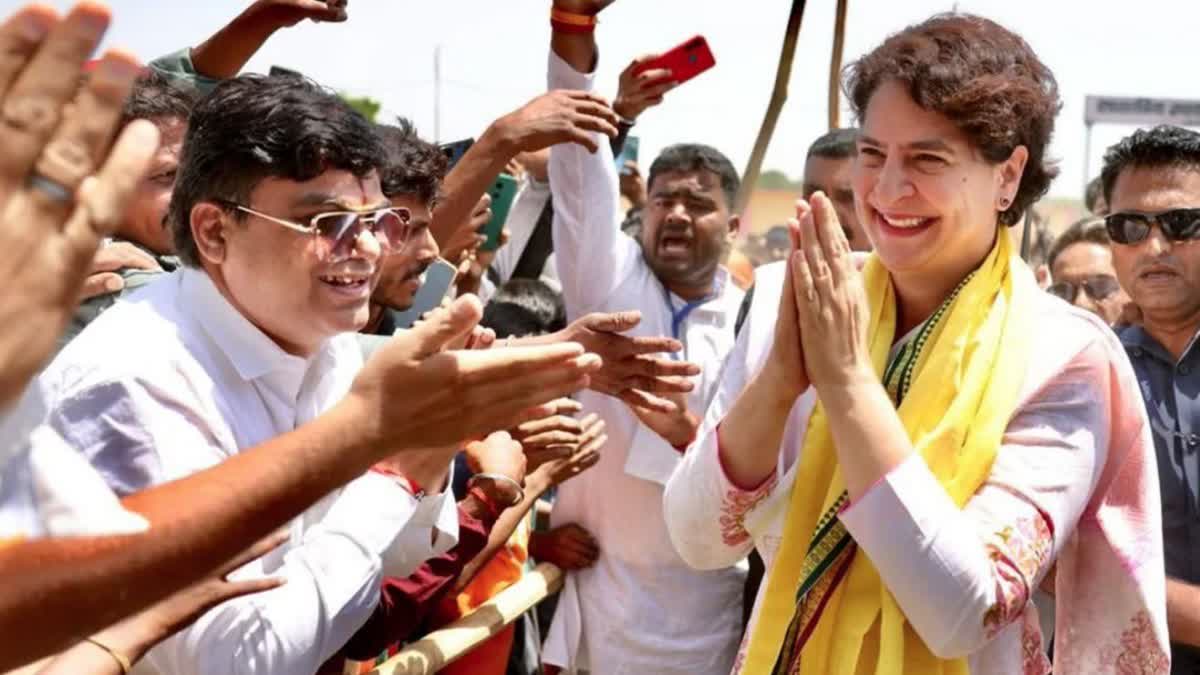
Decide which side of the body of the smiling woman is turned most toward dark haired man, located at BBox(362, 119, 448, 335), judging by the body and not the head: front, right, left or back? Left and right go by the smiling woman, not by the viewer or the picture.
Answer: right

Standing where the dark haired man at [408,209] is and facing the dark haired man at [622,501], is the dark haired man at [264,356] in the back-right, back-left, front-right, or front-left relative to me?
back-right

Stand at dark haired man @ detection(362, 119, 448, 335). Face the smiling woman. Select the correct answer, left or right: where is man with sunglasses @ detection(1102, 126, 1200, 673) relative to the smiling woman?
left

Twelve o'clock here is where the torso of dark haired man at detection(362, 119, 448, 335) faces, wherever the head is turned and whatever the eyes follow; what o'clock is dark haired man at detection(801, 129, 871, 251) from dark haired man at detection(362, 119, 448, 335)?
dark haired man at detection(801, 129, 871, 251) is roughly at 11 o'clock from dark haired man at detection(362, 119, 448, 335).

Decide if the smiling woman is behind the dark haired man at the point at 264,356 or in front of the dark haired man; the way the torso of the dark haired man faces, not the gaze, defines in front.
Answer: in front

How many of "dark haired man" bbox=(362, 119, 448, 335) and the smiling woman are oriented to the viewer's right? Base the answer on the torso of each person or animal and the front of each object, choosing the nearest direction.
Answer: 1

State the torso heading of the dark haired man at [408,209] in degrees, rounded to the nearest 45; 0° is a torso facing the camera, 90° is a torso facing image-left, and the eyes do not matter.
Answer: approximately 270°

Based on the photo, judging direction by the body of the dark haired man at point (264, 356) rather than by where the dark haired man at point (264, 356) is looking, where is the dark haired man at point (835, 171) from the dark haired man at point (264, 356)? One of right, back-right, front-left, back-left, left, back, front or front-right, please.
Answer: left

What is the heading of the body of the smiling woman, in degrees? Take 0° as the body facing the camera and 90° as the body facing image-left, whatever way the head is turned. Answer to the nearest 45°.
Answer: approximately 45°

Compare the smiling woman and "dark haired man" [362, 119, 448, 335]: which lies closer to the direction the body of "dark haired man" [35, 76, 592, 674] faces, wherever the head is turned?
the smiling woman

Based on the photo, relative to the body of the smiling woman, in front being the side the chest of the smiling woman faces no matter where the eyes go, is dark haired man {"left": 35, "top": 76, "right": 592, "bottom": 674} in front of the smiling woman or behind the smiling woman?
in front
